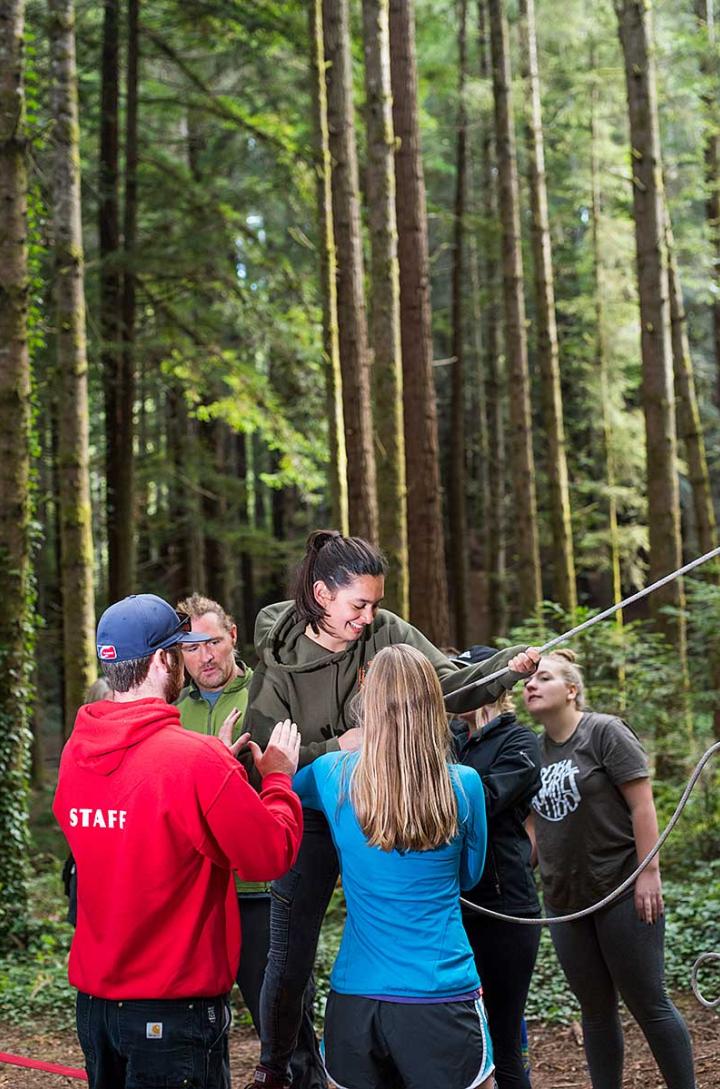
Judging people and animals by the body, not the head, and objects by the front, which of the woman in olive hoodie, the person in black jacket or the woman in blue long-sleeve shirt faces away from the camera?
the woman in blue long-sleeve shirt

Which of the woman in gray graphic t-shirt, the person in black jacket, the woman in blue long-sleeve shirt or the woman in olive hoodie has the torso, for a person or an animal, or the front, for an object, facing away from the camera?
the woman in blue long-sleeve shirt

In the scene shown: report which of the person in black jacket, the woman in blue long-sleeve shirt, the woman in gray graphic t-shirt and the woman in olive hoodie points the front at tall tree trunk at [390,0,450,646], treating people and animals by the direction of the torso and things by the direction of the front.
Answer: the woman in blue long-sleeve shirt

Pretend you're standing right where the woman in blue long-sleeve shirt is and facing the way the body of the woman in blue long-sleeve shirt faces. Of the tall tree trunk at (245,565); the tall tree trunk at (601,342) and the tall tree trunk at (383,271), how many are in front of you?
3

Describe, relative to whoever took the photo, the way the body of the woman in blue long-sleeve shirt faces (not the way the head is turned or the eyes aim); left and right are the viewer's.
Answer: facing away from the viewer

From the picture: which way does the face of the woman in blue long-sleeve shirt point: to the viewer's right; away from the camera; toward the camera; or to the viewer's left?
away from the camera

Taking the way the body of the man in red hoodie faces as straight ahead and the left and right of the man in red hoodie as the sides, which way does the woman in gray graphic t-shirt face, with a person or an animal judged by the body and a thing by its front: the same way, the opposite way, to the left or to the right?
the opposite way

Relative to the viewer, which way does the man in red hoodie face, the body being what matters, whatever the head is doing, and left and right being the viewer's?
facing away from the viewer and to the right of the viewer

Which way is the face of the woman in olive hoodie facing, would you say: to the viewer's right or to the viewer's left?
to the viewer's right

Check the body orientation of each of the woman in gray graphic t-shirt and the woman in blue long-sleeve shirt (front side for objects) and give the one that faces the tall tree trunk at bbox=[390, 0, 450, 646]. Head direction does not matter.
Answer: the woman in blue long-sleeve shirt

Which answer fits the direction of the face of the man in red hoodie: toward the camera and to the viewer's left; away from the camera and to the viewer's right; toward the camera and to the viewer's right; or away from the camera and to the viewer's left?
away from the camera and to the viewer's right

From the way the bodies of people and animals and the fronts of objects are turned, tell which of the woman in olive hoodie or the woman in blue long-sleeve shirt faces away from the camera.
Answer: the woman in blue long-sleeve shirt

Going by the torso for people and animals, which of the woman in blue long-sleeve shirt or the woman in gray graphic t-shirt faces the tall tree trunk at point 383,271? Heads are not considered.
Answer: the woman in blue long-sleeve shirt

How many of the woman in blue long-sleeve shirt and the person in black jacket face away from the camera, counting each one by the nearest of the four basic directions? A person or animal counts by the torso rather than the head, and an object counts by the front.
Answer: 1
